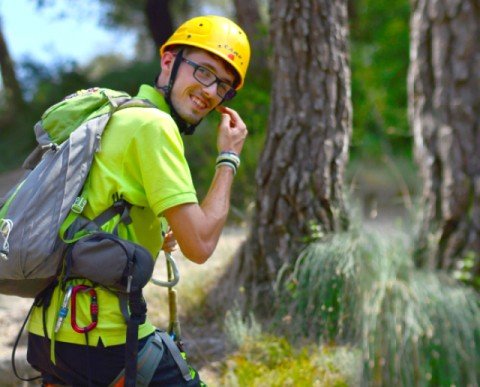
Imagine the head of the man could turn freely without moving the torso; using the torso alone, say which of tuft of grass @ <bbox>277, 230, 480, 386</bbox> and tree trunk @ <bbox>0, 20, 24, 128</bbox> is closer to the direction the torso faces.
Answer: the tuft of grass

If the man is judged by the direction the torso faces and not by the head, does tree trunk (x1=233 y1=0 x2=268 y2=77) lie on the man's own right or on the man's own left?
on the man's own left

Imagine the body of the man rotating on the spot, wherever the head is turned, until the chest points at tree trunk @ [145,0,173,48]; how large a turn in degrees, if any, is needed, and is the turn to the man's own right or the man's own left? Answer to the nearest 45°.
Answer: approximately 90° to the man's own left

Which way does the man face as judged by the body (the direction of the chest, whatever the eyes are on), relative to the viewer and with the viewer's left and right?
facing to the right of the viewer

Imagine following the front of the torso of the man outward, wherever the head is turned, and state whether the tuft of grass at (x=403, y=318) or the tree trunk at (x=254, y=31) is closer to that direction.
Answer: the tuft of grass

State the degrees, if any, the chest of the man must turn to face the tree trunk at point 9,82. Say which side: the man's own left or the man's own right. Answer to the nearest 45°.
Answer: approximately 90° to the man's own left
